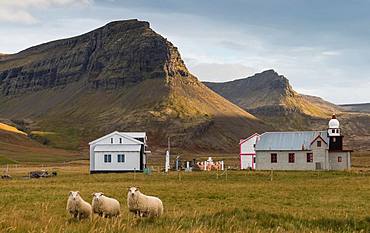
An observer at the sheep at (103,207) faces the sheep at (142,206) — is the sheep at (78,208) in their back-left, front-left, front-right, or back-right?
back-right

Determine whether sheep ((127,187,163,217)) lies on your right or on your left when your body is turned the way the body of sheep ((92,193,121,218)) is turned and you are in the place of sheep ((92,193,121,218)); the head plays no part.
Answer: on your left

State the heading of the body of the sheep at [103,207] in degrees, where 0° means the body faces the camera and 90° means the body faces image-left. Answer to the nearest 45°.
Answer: approximately 45°

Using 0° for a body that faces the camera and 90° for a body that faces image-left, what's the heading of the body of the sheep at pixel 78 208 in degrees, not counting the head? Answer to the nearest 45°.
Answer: approximately 45°

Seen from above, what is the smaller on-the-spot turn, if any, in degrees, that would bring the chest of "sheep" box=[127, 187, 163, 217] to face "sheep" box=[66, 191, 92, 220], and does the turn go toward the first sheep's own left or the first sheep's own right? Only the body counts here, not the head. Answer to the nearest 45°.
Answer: approximately 45° to the first sheep's own right

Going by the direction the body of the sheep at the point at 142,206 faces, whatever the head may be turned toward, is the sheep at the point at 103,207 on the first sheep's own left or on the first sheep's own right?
on the first sheep's own right

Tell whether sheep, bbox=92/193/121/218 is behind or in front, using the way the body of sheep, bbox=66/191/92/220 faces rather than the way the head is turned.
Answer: behind

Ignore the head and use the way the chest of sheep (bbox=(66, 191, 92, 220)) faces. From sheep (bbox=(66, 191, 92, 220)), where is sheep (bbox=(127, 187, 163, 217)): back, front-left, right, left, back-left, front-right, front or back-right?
back-left

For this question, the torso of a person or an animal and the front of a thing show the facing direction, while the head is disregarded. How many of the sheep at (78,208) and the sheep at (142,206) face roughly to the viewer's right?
0
